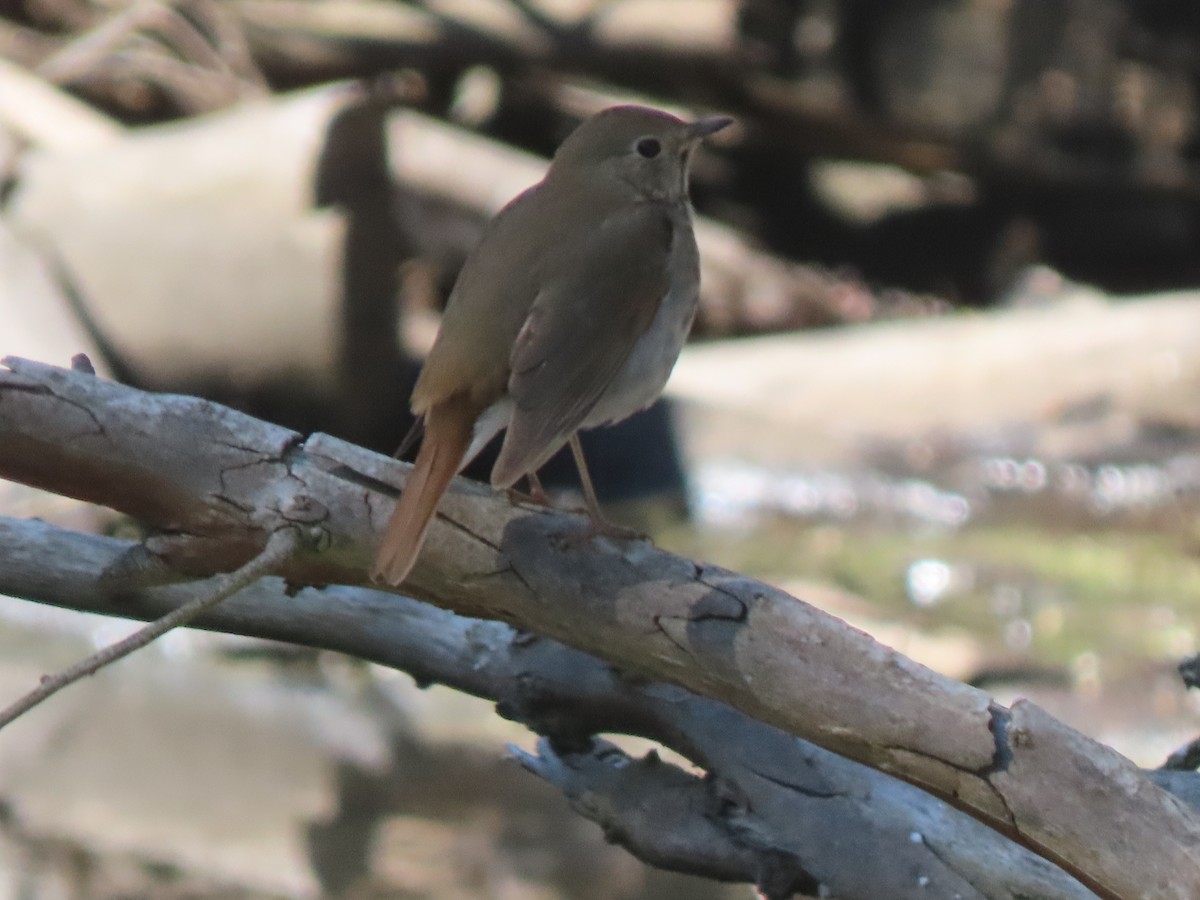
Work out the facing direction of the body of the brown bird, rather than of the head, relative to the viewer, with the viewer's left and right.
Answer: facing away from the viewer and to the right of the viewer

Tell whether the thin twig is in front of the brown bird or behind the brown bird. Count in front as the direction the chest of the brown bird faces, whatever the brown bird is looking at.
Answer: behind

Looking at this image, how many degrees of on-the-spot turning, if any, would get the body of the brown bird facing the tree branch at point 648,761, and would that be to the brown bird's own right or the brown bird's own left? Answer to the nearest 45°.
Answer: approximately 90° to the brown bird's own right
